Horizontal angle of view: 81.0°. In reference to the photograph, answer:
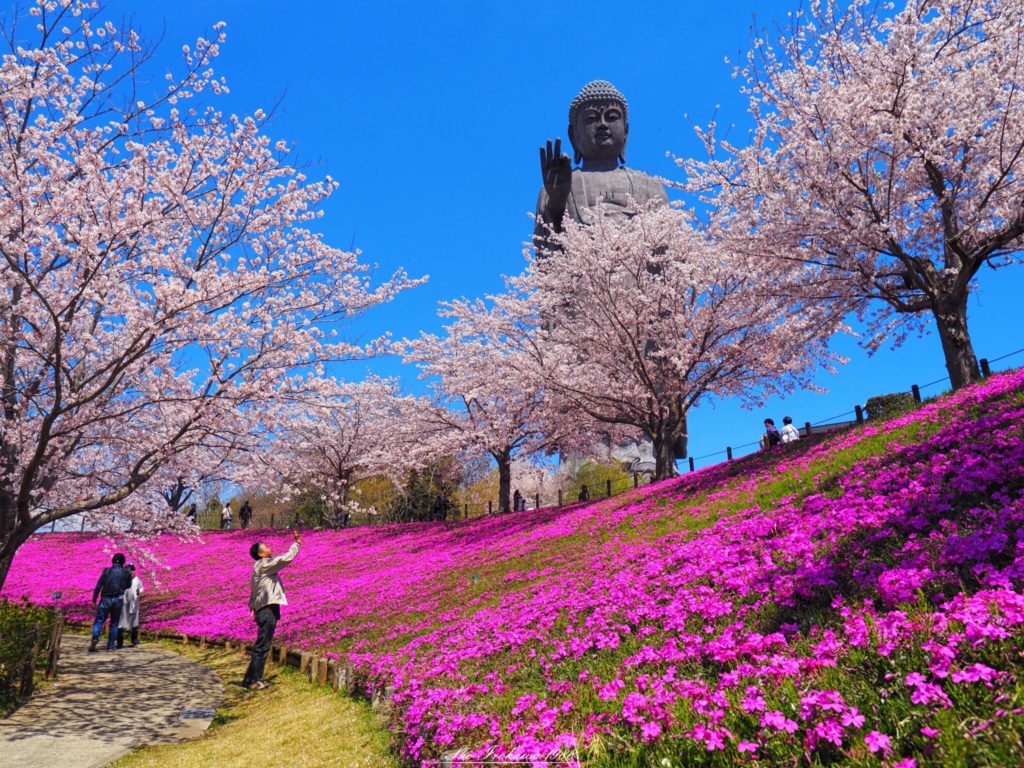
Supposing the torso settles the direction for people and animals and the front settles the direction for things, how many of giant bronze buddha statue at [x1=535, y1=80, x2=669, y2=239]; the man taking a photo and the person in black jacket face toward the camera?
1

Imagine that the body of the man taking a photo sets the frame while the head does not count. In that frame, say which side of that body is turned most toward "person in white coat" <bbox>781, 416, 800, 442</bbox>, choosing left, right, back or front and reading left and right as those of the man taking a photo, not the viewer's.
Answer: front

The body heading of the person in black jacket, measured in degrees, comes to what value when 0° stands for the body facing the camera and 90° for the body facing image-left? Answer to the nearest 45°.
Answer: approximately 180°

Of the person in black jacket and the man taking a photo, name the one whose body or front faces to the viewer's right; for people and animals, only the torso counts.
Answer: the man taking a photo

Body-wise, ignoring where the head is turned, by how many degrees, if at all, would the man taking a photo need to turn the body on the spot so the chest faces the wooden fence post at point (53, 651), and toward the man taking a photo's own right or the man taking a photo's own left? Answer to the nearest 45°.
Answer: approximately 135° to the man taking a photo's own left

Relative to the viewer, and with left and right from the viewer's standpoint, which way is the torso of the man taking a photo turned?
facing to the right of the viewer

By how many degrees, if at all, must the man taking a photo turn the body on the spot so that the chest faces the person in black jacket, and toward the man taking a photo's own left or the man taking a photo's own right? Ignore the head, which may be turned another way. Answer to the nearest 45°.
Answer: approximately 135° to the man taking a photo's own left

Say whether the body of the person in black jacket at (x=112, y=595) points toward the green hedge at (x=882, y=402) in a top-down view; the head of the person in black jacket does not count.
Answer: no

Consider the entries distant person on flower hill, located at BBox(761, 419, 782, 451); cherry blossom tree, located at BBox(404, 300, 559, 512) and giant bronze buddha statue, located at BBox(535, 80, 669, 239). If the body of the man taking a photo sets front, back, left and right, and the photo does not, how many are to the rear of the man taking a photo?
0

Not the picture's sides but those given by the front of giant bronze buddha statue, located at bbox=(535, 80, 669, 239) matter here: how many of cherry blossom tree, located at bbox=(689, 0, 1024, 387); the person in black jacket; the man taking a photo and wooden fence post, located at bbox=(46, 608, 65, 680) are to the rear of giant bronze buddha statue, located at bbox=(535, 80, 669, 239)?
0

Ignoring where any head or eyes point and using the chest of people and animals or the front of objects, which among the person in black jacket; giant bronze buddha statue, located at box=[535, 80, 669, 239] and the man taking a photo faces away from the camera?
the person in black jacket

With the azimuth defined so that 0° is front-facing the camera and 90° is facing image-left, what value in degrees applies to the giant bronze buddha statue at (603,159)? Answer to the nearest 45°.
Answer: approximately 0°

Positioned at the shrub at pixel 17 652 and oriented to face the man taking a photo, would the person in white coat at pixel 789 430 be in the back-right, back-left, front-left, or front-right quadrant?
front-left

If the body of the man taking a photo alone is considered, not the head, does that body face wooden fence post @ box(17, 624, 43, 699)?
no

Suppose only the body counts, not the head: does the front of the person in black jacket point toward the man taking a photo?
no

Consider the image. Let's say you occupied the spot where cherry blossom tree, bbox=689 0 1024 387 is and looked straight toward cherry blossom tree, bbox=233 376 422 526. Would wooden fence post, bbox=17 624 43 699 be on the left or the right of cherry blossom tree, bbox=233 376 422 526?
left

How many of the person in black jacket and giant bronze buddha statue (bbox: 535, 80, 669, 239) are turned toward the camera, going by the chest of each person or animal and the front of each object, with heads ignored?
1

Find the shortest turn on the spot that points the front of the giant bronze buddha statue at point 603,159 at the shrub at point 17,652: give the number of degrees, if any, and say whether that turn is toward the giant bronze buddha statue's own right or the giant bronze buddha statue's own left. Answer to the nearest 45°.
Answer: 0° — it already faces it

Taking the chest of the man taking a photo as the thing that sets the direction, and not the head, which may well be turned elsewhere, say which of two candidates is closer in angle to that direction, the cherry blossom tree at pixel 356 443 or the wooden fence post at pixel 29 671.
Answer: the cherry blossom tree
